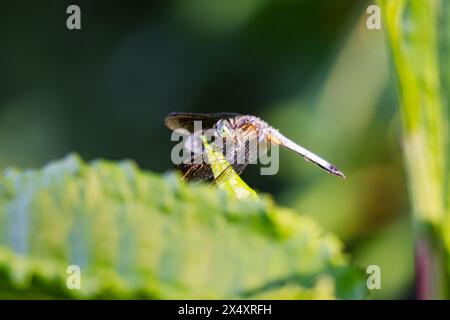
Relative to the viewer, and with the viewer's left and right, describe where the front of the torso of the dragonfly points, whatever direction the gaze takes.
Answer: facing to the left of the viewer
